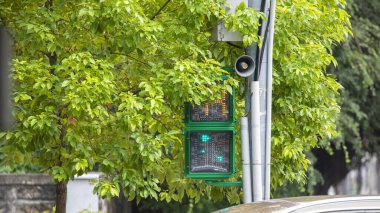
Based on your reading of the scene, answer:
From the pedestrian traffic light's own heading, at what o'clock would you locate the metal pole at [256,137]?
The metal pole is roughly at 9 o'clock from the pedestrian traffic light.

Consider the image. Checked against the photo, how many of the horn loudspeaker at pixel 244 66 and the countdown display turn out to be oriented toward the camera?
2

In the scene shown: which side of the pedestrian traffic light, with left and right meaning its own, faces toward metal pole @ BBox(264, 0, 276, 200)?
left

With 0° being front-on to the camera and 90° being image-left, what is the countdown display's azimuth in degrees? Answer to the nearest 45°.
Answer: approximately 0°

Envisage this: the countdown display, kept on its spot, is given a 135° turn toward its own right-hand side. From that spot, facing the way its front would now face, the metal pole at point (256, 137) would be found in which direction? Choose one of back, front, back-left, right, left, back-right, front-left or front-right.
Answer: back-right
